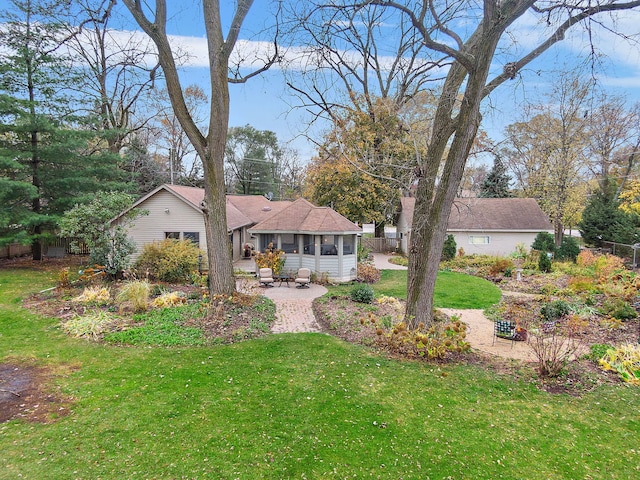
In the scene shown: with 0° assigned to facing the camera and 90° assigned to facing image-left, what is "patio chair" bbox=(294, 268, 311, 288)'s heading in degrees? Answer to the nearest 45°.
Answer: approximately 45°

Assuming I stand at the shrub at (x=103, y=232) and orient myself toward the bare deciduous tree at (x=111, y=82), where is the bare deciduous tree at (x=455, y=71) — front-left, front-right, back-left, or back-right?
back-right

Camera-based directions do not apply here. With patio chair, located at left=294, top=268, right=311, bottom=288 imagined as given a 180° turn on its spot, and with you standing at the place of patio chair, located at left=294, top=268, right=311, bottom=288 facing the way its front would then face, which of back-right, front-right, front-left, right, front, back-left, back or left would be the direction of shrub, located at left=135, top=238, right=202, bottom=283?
back-left

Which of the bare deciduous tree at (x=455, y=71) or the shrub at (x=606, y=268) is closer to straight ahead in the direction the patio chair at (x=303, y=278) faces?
the bare deciduous tree

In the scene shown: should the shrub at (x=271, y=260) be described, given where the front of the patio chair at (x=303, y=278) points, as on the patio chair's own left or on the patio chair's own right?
on the patio chair's own right

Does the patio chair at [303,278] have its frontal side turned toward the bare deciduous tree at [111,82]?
no

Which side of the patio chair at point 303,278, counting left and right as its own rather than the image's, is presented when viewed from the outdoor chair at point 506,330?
left

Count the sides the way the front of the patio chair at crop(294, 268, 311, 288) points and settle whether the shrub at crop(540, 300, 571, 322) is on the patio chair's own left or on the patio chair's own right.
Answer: on the patio chair's own left

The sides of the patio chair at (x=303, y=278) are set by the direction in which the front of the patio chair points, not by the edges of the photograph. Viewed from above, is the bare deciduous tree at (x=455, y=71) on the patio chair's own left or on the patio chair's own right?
on the patio chair's own left

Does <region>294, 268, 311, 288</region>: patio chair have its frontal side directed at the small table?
no

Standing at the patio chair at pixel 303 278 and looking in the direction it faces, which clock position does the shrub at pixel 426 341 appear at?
The shrub is roughly at 10 o'clock from the patio chair.

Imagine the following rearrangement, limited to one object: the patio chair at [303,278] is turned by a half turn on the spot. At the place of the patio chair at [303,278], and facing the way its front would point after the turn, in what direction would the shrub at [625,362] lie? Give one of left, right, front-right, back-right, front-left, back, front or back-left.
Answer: right

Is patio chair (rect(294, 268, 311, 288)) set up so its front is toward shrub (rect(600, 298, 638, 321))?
no

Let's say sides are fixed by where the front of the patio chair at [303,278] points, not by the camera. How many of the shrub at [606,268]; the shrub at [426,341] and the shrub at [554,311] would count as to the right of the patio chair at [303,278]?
0

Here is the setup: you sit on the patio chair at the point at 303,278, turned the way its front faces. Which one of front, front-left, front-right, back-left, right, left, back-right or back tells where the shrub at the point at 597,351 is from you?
left

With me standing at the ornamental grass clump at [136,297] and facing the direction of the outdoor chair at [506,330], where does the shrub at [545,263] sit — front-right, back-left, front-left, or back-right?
front-left
